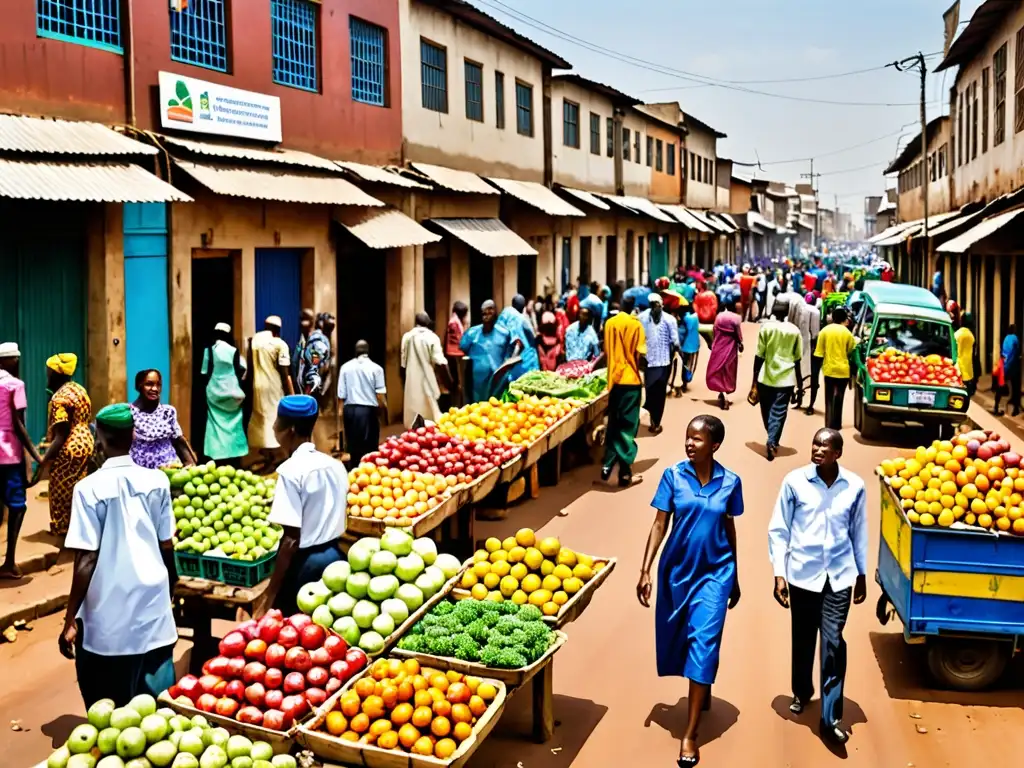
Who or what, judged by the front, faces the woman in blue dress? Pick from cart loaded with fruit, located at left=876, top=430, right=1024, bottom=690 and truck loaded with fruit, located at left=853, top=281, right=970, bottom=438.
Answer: truck loaded with fruit, located at left=853, top=281, right=970, bottom=438

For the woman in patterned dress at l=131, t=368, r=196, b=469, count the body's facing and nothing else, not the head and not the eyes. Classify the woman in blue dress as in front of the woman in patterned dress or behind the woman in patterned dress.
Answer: in front

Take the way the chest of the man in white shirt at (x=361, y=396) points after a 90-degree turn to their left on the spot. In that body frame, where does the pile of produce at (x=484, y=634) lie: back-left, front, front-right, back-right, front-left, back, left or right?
left

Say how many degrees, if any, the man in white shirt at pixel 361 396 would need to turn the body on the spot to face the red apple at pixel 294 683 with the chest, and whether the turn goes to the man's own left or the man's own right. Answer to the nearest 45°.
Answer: approximately 180°

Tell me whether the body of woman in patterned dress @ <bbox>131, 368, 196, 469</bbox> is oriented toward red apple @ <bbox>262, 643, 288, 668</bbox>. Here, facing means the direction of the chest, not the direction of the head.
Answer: yes

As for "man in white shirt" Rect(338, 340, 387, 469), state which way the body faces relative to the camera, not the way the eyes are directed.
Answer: away from the camera

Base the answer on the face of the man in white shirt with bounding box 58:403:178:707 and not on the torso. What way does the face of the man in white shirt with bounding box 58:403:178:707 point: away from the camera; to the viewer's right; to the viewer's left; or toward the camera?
away from the camera
